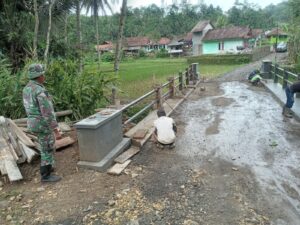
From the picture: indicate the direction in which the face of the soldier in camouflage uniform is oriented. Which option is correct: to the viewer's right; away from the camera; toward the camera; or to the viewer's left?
to the viewer's right
